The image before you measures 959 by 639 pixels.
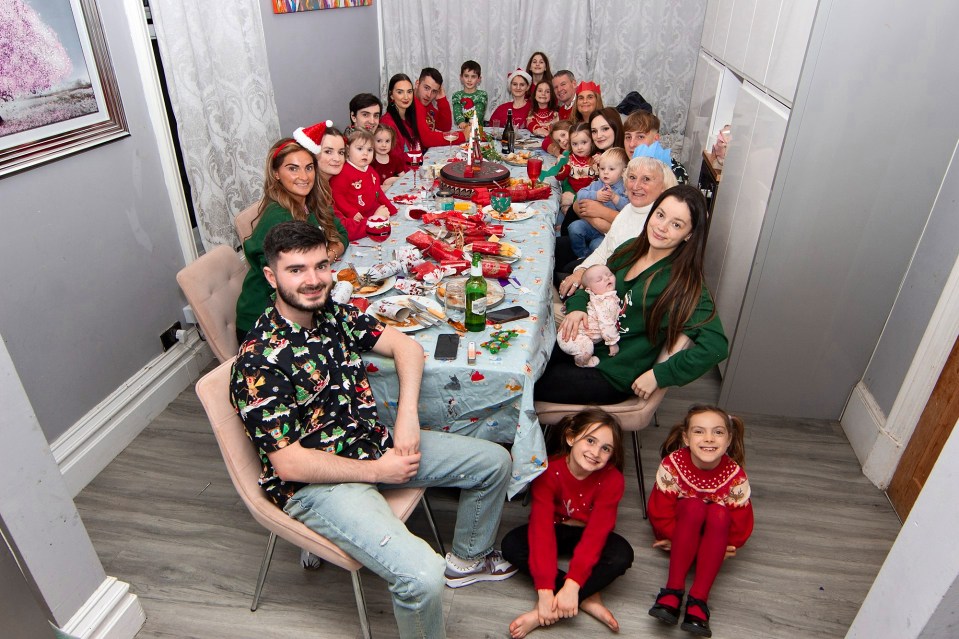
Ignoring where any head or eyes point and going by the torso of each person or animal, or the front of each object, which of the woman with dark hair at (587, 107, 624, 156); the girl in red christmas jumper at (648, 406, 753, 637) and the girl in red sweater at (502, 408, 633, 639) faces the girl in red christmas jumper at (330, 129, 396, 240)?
the woman with dark hair

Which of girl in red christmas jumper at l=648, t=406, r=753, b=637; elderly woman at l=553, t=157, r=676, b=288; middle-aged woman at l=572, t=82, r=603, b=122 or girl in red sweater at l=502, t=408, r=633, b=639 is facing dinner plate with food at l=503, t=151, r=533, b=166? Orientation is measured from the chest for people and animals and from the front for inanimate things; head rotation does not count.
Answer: middle-aged woman at l=572, t=82, r=603, b=122

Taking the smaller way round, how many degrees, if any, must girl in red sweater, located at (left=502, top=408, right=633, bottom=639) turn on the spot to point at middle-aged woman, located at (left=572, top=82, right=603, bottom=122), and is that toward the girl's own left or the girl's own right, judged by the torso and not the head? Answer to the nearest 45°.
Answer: approximately 180°

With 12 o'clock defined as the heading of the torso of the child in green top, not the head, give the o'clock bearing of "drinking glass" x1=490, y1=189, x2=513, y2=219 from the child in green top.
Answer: The drinking glass is roughly at 12 o'clock from the child in green top.

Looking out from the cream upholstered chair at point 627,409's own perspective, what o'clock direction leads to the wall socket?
The wall socket is roughly at 12 o'clock from the cream upholstered chair.

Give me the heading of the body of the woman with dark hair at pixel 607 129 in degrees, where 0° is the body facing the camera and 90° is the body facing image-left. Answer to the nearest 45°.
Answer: approximately 45°

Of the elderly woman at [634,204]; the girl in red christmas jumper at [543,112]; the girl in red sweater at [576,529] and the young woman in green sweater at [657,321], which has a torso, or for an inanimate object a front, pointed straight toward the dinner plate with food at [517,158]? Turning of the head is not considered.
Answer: the girl in red christmas jumper

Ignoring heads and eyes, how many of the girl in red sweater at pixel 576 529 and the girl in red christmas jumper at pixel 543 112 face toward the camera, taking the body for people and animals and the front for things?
2

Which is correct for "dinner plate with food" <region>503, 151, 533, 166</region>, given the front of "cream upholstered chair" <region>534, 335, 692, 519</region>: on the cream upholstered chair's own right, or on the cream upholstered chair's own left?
on the cream upholstered chair's own right

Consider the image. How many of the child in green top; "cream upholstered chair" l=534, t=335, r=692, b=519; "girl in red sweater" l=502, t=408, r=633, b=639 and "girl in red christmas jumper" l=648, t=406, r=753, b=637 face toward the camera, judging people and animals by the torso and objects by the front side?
3
